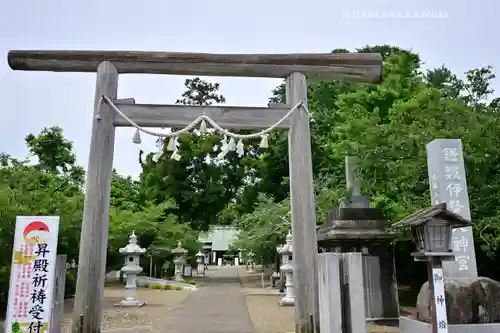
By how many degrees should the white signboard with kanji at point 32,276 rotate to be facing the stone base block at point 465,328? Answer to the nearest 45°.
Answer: approximately 90° to its left

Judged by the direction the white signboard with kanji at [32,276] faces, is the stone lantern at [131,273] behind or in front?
behind

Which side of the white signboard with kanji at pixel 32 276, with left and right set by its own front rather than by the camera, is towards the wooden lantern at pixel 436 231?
left

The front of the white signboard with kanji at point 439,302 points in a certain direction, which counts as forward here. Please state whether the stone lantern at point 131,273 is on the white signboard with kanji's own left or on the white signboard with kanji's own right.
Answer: on the white signboard with kanji's own right

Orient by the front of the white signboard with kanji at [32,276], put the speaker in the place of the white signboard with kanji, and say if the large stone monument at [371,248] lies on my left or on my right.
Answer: on my left

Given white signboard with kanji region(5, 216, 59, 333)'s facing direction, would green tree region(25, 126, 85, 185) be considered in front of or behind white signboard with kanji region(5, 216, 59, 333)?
behind

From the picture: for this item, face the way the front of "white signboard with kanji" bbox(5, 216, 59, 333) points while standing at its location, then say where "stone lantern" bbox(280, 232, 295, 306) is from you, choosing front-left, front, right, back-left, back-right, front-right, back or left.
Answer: back-left

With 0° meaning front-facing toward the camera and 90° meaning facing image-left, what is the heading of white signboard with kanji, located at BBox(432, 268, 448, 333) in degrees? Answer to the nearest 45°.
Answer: approximately 0°

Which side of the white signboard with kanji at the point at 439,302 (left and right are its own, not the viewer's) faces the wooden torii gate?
right

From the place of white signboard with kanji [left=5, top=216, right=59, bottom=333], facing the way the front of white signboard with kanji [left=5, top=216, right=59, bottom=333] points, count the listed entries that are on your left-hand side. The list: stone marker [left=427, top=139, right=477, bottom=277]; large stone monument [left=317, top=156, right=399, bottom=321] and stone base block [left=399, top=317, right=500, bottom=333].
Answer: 3
